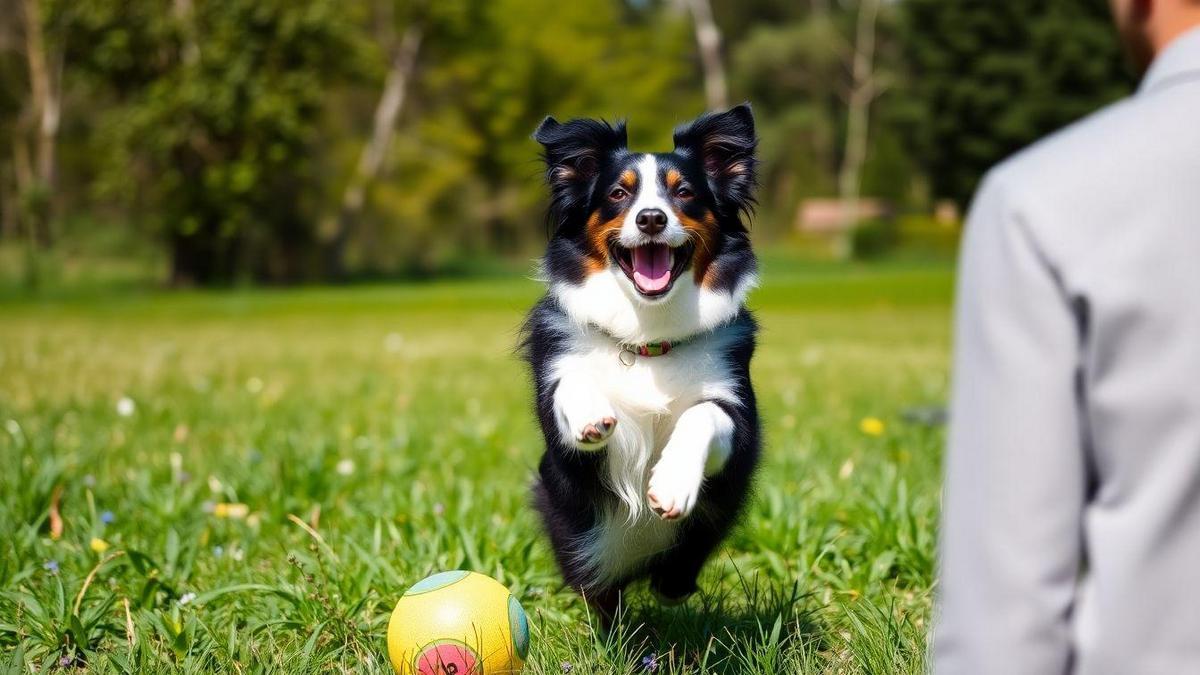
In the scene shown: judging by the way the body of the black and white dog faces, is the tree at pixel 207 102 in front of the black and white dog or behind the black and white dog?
behind

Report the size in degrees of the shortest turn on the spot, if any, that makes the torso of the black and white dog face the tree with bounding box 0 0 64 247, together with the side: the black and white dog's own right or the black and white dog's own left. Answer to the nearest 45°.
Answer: approximately 135° to the black and white dog's own right

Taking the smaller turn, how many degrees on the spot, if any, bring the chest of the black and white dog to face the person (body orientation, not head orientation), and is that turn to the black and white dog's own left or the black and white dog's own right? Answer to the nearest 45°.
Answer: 0° — it already faces them

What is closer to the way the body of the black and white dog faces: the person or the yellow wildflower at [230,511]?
the person

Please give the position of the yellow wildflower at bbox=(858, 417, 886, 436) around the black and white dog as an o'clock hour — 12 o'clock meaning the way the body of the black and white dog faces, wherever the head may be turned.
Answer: The yellow wildflower is roughly at 7 o'clock from the black and white dog.

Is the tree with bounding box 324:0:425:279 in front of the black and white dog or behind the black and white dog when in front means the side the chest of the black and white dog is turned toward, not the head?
behind

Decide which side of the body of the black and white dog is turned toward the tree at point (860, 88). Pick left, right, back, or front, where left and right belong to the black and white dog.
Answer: back

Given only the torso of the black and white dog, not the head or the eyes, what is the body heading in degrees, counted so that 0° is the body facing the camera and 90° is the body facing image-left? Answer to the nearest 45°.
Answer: approximately 0°
